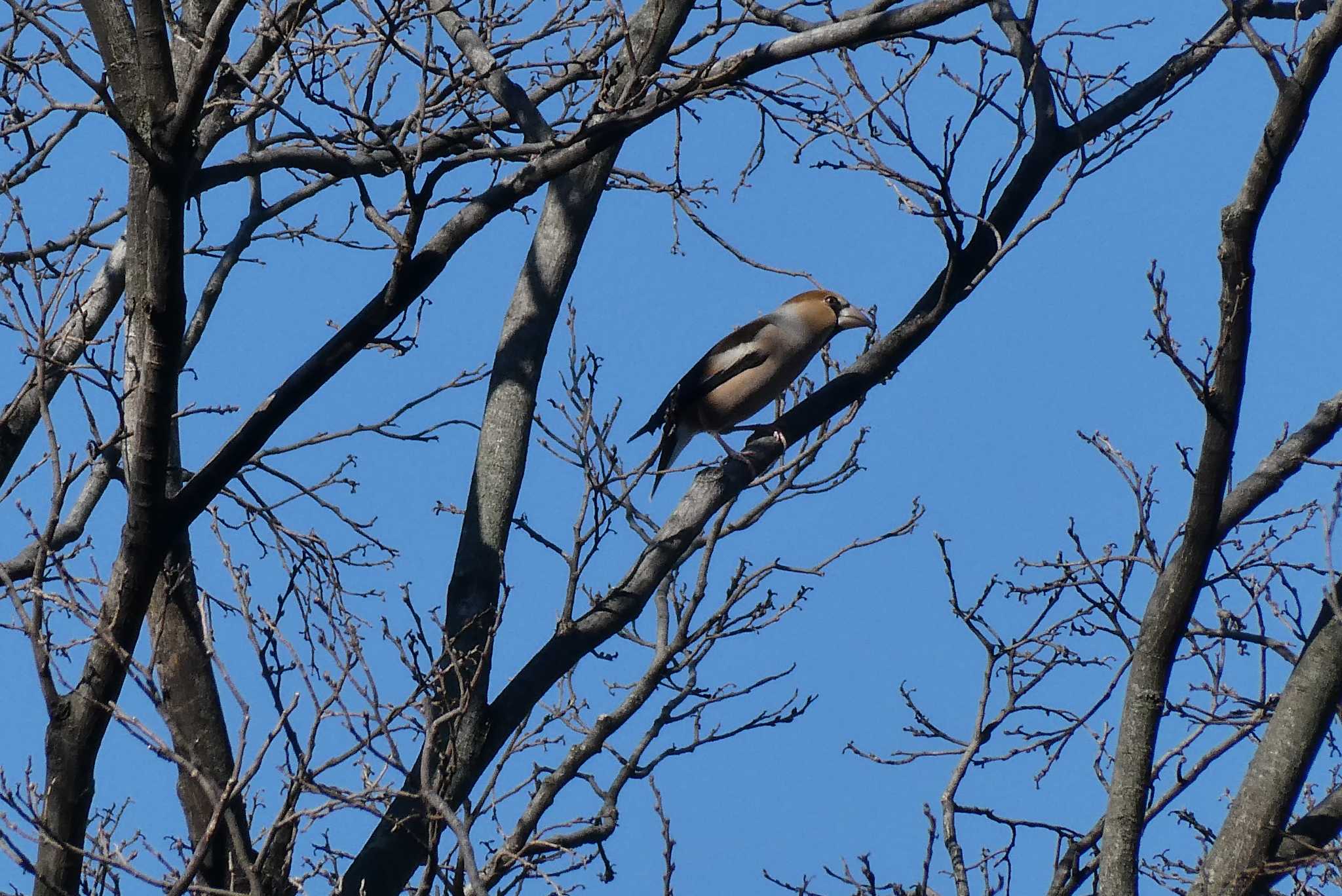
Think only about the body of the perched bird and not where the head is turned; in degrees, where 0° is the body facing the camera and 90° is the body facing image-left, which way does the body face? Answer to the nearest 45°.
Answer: approximately 270°
